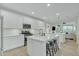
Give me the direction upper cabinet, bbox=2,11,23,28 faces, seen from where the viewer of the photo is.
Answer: facing the viewer and to the right of the viewer

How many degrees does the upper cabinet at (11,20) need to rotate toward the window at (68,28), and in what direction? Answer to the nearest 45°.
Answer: approximately 45° to its left
